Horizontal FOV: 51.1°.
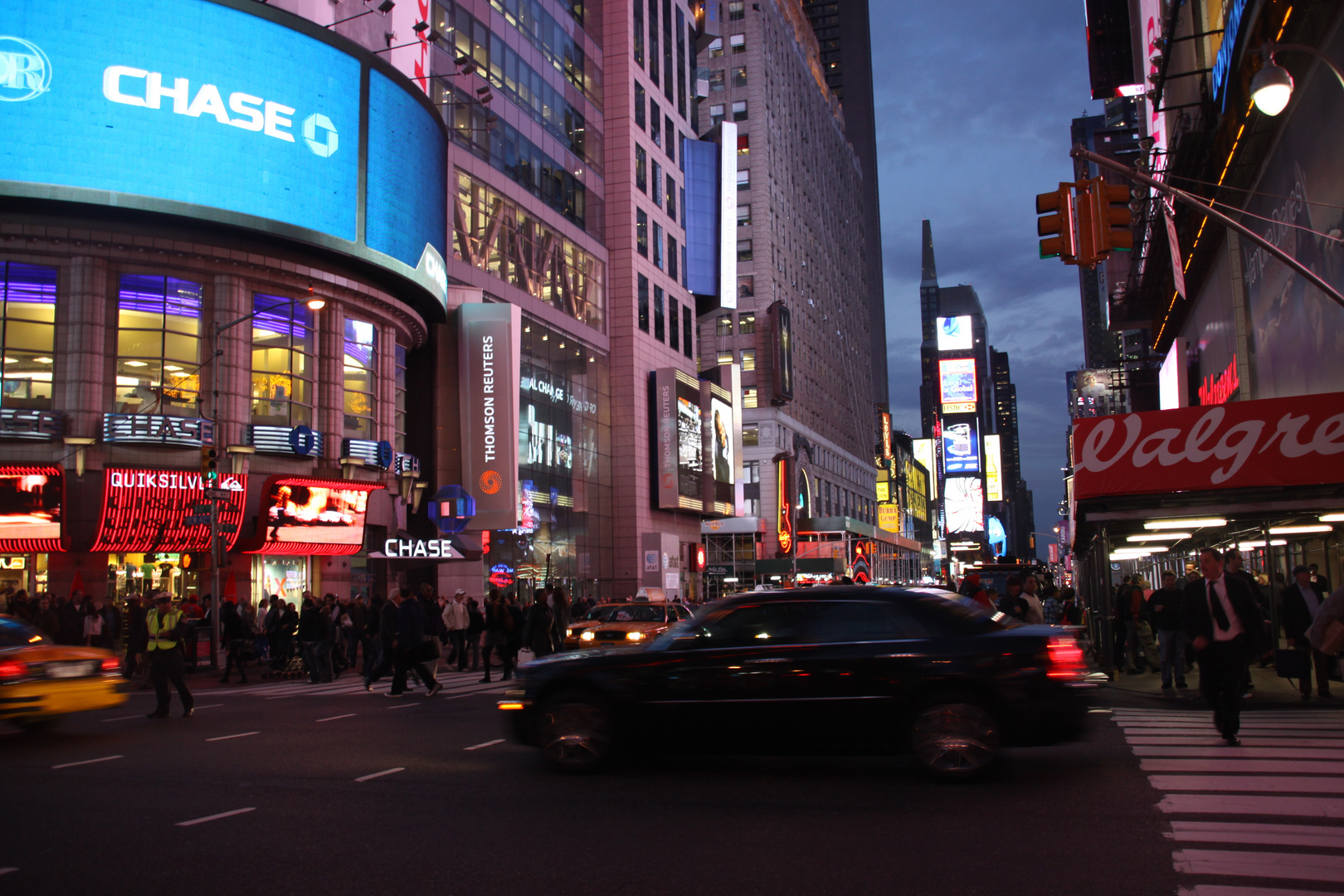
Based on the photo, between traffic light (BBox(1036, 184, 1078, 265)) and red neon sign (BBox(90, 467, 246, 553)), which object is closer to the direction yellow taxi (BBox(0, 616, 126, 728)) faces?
the red neon sign

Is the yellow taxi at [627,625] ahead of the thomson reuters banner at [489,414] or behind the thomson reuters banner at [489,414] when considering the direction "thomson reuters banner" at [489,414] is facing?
ahead

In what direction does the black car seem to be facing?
to the viewer's left

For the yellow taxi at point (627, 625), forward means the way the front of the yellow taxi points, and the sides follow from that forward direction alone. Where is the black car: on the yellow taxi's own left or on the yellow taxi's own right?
on the yellow taxi's own left

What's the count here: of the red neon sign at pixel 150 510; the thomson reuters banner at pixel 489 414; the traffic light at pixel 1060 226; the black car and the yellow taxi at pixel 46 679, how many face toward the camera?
2

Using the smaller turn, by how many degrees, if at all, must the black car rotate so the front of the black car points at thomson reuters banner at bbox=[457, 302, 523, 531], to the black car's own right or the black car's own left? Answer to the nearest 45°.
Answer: approximately 90° to the black car's own right

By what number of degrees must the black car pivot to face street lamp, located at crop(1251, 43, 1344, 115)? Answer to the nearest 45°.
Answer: approximately 135° to its right

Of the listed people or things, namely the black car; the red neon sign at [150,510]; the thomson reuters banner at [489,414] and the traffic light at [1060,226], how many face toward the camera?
2

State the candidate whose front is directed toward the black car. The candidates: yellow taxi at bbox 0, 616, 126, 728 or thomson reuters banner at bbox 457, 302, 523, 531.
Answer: the thomson reuters banner

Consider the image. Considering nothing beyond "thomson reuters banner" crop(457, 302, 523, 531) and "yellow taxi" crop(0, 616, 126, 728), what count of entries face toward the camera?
1
